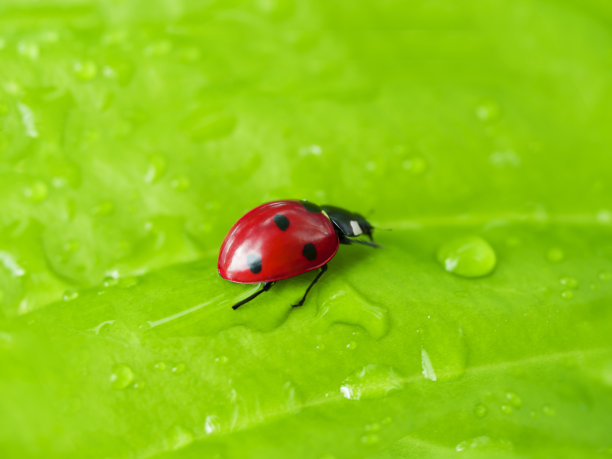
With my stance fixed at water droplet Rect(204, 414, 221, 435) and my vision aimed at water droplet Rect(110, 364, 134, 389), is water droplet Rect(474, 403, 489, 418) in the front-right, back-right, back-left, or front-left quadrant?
back-right

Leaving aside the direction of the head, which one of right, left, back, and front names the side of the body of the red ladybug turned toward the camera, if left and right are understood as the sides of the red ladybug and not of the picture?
right
